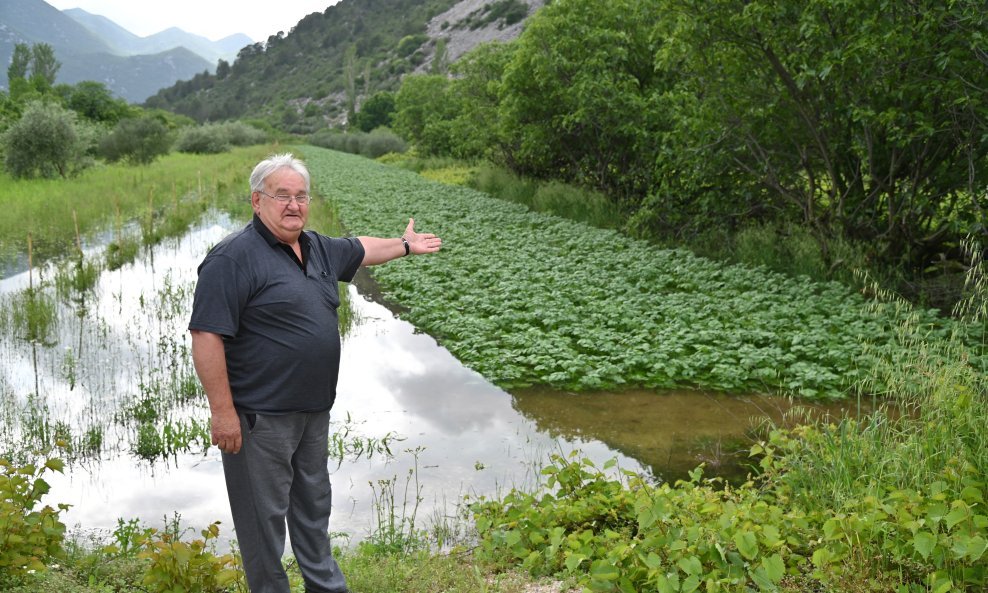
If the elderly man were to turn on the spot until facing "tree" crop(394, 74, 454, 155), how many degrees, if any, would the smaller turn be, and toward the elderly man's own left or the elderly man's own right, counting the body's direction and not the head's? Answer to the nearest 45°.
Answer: approximately 135° to the elderly man's own left

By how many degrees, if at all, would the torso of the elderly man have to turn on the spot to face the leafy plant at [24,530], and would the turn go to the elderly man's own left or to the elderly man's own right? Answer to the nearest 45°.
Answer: approximately 135° to the elderly man's own right

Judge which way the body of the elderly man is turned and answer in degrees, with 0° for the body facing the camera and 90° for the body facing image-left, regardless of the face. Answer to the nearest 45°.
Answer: approximately 315°

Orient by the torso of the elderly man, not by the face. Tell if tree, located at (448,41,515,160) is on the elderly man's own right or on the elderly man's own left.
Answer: on the elderly man's own left

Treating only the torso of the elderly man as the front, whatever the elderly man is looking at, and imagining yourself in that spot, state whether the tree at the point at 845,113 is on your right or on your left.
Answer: on your left

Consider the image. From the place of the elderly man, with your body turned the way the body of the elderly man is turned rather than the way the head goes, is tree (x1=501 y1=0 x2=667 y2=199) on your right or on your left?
on your left
